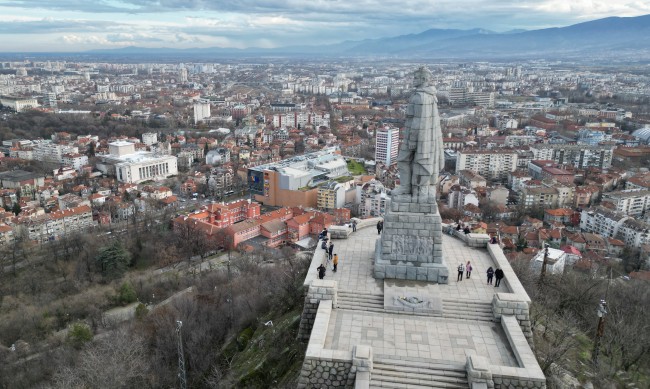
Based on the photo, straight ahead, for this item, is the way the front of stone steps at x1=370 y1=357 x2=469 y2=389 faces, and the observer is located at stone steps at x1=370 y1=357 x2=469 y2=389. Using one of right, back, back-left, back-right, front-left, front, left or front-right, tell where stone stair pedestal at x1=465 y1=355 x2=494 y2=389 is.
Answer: left

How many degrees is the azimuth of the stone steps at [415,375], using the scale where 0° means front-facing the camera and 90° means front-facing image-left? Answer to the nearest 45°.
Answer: approximately 0°

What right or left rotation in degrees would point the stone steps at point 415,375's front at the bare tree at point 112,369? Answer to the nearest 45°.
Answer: approximately 90° to its right

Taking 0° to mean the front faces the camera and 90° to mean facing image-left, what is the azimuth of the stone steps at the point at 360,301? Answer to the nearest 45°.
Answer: approximately 0°

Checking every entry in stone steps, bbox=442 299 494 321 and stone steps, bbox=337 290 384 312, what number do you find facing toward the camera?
2

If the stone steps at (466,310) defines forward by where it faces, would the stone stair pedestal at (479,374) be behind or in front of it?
in front

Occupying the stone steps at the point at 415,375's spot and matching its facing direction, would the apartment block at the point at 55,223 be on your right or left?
on your right

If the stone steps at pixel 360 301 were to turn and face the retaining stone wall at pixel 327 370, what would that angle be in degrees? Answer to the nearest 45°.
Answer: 0° — it already faces it
